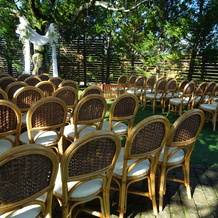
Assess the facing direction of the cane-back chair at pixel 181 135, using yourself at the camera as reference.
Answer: facing away from the viewer and to the left of the viewer

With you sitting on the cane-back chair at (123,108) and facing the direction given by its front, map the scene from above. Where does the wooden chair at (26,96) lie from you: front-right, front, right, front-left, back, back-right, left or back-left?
front-left

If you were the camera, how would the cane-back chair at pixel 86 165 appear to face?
facing away from the viewer and to the left of the viewer

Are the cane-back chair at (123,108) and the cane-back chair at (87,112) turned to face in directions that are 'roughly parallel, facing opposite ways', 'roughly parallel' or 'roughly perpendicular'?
roughly parallel

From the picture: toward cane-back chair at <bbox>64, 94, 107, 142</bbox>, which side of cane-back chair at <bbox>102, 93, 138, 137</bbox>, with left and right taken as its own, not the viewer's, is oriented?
left

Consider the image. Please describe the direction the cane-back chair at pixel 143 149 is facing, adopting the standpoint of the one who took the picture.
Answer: facing away from the viewer and to the left of the viewer

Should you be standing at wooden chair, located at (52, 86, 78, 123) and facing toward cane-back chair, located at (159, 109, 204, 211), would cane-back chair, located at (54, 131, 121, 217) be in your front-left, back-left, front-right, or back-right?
front-right

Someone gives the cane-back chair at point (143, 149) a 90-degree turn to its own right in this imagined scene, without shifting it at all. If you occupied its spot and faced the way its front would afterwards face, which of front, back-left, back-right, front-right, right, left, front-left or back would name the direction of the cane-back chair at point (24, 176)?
back

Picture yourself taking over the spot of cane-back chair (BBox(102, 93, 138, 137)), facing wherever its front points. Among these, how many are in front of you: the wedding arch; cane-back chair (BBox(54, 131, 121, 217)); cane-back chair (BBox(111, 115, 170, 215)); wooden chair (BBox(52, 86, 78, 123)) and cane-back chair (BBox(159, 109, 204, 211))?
2

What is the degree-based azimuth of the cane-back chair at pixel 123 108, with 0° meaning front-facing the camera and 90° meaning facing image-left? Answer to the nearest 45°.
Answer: approximately 135°

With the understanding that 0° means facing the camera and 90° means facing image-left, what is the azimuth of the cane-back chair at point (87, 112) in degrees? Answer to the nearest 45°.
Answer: approximately 135°

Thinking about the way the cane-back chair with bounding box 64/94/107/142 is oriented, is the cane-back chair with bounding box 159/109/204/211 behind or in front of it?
behind

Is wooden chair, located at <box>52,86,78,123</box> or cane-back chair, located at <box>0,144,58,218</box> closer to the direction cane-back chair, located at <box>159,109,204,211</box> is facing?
the wooden chair
